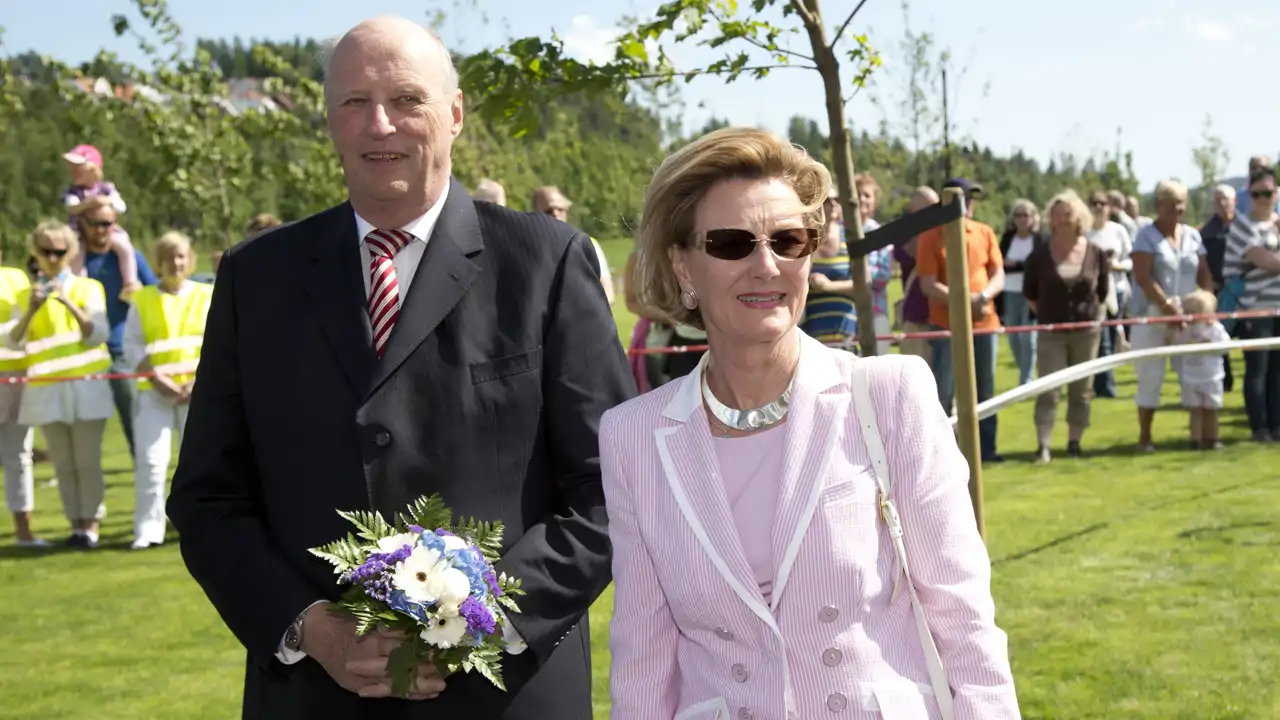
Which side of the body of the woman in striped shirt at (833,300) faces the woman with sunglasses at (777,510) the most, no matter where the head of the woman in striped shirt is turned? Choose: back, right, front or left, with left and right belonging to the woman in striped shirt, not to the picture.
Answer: front

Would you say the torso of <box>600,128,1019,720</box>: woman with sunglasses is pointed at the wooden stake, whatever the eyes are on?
no

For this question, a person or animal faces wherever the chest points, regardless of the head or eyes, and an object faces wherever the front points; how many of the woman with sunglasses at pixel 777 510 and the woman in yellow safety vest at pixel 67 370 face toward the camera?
2

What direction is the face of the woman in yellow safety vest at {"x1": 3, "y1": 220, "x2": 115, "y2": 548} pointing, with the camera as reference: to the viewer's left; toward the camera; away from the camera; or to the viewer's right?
toward the camera

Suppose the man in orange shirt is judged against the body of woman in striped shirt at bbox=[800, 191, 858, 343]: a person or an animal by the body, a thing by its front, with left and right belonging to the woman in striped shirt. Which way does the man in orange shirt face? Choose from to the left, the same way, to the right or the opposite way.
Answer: the same way

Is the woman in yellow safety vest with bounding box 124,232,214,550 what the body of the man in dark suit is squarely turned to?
no

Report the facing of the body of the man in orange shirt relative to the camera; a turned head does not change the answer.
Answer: toward the camera

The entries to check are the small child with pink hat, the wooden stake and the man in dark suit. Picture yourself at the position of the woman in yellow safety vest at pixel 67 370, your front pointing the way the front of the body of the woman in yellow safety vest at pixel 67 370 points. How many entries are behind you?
1

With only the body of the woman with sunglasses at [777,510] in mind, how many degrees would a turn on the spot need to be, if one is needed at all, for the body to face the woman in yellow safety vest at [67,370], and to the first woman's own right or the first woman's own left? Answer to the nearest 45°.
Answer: approximately 135° to the first woman's own right

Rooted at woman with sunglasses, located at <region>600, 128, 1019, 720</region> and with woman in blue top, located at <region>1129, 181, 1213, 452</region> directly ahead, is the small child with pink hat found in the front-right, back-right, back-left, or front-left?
front-left

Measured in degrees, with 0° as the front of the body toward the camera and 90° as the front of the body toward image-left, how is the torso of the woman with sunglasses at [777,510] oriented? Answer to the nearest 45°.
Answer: approximately 0°

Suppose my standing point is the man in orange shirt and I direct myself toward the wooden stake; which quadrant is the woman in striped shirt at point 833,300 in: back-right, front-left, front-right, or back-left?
front-right

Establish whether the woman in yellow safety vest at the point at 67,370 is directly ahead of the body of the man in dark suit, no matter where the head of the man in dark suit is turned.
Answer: no

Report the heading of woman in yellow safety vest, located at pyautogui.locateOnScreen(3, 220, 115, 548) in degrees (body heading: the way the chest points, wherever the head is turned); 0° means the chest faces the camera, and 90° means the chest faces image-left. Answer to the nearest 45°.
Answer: approximately 0°

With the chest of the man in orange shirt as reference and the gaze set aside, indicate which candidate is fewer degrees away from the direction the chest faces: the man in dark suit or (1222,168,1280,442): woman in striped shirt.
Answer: the man in dark suit

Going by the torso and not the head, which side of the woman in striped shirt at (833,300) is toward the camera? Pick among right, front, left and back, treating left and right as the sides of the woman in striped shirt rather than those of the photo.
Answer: front

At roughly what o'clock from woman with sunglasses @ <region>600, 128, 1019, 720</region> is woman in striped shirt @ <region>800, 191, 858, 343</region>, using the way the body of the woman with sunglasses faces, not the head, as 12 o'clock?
The woman in striped shirt is roughly at 6 o'clock from the woman with sunglasses.

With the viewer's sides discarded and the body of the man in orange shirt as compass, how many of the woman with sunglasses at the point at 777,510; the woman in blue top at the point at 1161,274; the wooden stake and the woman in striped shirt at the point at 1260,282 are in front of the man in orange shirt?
2
